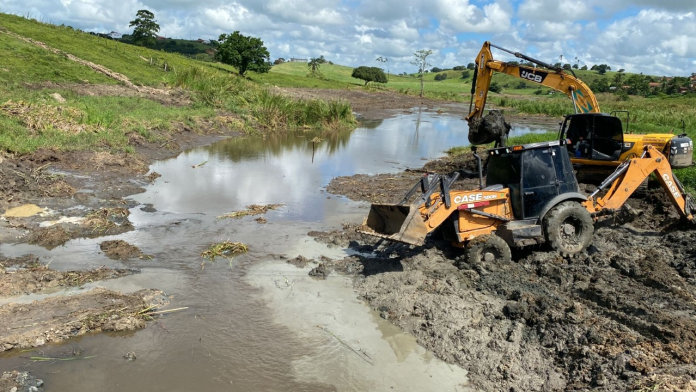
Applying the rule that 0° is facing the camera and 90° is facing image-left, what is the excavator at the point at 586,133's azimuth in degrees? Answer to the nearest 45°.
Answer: approximately 90°

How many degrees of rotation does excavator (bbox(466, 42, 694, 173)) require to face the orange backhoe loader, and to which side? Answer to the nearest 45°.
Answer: approximately 90° to its left
